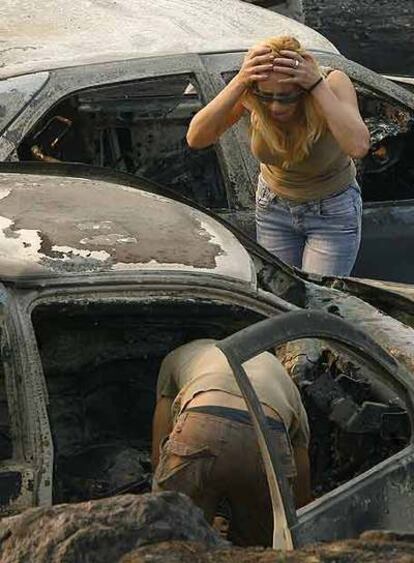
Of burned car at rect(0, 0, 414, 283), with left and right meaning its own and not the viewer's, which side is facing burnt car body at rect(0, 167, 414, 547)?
right

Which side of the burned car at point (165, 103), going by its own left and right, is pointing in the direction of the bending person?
right
